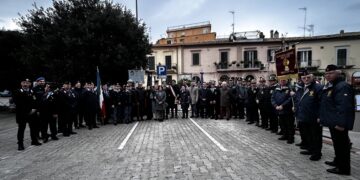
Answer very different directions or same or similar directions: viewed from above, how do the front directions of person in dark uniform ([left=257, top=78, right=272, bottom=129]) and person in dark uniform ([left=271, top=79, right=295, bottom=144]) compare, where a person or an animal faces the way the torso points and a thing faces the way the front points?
same or similar directions

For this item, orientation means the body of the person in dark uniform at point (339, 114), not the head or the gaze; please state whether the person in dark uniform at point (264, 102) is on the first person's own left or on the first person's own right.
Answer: on the first person's own right

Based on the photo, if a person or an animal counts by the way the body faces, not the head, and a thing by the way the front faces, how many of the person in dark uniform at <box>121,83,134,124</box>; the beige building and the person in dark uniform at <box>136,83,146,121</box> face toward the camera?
3

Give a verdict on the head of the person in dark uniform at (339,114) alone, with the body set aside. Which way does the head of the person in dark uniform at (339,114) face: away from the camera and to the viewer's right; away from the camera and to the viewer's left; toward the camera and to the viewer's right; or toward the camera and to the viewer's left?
toward the camera and to the viewer's left

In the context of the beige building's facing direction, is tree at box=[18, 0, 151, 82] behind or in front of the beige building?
in front

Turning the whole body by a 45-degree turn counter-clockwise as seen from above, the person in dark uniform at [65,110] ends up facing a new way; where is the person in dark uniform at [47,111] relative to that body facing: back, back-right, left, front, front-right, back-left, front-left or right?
back-right

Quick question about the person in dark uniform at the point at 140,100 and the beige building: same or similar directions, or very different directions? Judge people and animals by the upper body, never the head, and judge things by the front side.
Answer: same or similar directions

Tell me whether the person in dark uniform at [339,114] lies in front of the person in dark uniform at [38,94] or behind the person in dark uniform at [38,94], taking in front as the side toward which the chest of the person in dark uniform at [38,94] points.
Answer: in front

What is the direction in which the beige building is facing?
toward the camera

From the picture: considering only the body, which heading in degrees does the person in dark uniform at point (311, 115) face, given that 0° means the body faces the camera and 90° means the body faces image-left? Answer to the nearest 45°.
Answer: approximately 45°

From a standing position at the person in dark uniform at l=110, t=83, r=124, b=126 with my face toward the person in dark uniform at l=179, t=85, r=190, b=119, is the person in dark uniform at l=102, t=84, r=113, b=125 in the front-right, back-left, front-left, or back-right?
back-left

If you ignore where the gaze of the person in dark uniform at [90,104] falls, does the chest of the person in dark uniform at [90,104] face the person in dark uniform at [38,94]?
no

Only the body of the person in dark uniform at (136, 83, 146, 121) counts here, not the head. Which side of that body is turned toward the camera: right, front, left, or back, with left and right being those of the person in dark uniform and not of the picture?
front

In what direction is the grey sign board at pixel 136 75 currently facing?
toward the camera

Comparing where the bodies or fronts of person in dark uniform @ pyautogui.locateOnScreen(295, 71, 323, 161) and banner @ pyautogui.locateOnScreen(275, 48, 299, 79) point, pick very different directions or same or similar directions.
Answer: same or similar directions

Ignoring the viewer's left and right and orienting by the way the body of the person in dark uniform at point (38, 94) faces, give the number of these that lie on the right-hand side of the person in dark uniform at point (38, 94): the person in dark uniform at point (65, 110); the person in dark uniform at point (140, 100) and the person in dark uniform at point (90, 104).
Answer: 0

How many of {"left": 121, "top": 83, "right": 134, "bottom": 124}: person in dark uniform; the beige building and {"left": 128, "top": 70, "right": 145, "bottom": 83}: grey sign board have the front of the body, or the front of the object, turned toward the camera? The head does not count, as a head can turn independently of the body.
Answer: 3

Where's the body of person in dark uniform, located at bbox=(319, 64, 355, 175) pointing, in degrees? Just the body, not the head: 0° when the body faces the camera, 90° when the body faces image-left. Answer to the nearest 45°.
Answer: approximately 45°

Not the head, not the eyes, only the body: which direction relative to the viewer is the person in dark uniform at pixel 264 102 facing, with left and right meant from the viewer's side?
facing the viewer and to the left of the viewer

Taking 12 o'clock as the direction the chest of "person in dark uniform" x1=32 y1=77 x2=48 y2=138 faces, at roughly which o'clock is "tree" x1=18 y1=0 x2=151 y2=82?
The tree is roughly at 8 o'clock from the person in dark uniform.
